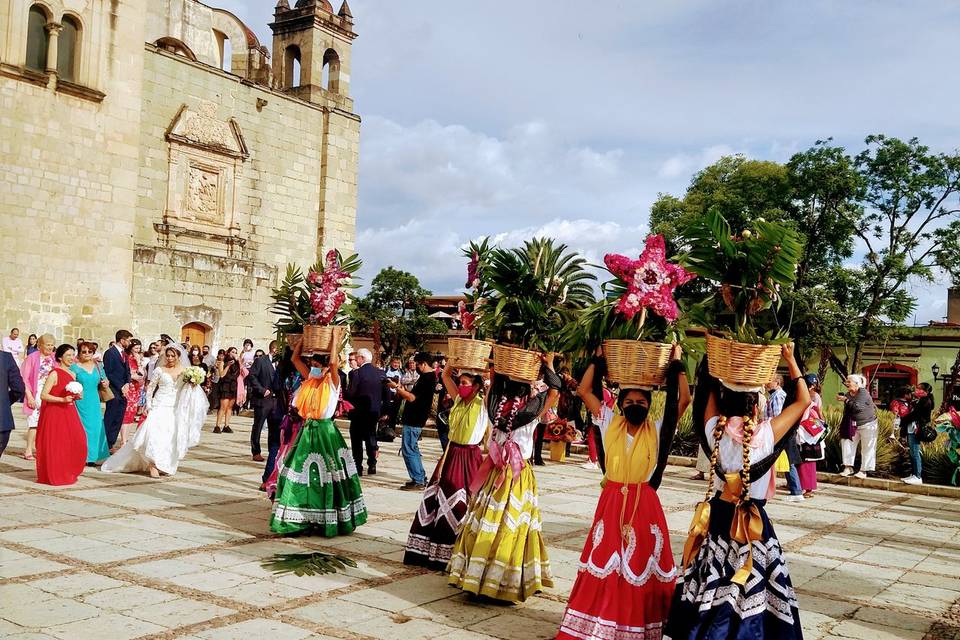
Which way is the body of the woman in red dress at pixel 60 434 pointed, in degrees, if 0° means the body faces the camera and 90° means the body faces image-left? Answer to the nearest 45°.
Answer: approximately 315°

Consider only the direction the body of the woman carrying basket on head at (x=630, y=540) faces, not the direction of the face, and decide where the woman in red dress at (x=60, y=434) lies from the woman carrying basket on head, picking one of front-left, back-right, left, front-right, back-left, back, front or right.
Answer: back-right

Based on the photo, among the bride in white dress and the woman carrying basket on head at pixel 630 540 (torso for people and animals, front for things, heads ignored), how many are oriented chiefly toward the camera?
2

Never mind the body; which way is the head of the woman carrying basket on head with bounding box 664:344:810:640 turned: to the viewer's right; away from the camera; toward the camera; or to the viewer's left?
away from the camera

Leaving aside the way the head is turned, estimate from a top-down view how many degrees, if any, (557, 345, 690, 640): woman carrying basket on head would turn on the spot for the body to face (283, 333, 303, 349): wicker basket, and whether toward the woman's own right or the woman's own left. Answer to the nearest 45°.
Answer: approximately 135° to the woman's own right

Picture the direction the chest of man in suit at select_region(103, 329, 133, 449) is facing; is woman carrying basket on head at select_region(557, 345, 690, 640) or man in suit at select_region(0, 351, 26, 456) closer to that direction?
the woman carrying basket on head

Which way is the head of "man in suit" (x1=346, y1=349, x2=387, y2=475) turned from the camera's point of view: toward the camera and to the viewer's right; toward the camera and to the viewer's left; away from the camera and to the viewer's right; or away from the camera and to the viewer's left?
away from the camera and to the viewer's left

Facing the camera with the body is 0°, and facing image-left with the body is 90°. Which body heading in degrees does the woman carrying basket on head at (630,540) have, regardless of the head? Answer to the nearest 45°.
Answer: approximately 0°

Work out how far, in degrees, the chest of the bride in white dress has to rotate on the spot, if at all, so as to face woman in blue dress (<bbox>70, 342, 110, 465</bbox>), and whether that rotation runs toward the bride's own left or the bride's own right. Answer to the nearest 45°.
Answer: approximately 90° to the bride's own right

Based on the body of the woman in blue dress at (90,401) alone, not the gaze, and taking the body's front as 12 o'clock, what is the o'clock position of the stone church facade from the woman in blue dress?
The stone church facade is roughly at 6 o'clock from the woman in blue dress.
